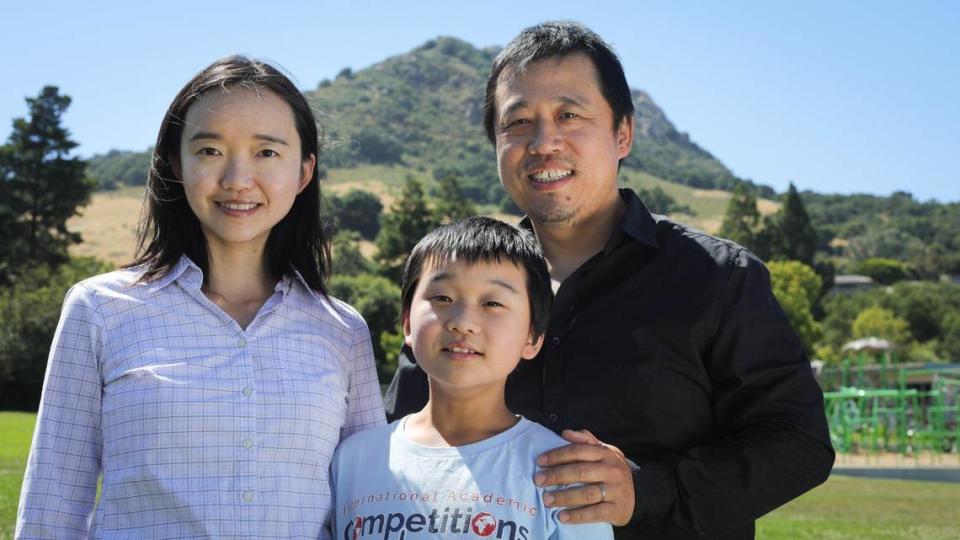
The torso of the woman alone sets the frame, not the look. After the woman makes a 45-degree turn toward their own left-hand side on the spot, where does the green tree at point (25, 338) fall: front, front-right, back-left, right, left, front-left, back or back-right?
back-left

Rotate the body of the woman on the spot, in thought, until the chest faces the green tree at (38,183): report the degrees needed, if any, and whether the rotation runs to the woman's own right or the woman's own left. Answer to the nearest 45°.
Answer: approximately 180°

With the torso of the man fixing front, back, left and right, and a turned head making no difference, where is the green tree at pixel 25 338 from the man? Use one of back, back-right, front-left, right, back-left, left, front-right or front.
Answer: right

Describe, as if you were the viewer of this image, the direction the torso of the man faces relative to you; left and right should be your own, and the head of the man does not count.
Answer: facing the viewer and to the left of the viewer

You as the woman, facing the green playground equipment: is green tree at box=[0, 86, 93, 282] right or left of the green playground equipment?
left

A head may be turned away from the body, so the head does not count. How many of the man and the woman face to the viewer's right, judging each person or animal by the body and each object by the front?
0

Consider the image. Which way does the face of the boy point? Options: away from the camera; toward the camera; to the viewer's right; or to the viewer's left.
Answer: toward the camera

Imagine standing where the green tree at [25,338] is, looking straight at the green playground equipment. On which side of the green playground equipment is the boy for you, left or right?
right

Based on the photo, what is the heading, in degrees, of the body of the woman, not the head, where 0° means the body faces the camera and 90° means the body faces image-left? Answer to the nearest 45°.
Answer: approximately 0°

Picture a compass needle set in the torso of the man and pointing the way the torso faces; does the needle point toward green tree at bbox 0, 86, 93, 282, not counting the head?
no

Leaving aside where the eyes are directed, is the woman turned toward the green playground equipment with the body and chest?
no

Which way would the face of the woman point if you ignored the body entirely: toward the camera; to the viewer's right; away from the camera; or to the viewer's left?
toward the camera

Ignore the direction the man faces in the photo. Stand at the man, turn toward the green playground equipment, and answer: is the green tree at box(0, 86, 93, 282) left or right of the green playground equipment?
left

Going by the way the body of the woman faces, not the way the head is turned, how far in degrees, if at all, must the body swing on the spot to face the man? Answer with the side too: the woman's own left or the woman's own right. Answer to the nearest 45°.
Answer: approximately 90° to the woman's own left
